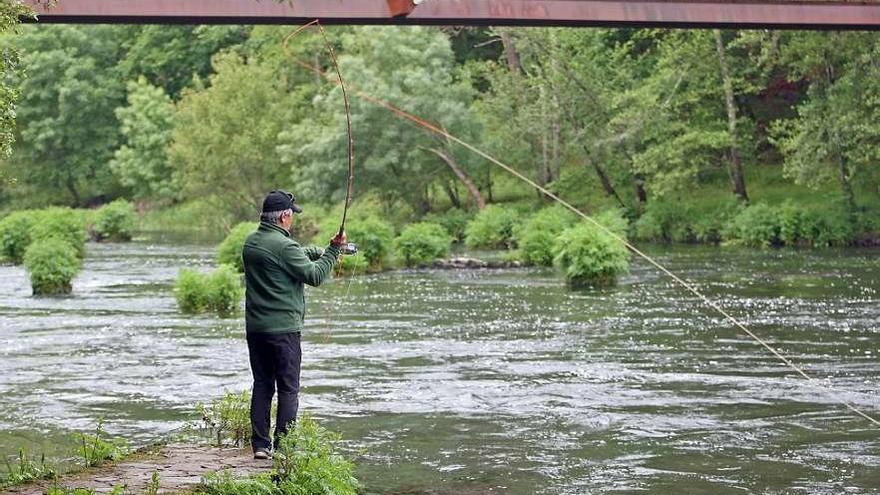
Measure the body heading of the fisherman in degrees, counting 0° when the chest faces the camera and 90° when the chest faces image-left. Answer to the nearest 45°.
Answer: approximately 225°

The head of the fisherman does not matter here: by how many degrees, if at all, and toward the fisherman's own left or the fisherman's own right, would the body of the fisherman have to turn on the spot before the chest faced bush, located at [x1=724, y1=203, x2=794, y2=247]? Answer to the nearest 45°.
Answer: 0° — they already face it

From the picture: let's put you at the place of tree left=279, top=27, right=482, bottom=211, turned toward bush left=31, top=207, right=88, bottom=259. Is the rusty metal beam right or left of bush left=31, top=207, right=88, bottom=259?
left

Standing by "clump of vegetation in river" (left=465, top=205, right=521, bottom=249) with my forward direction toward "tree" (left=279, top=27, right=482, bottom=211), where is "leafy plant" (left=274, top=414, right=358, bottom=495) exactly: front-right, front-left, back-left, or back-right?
back-left

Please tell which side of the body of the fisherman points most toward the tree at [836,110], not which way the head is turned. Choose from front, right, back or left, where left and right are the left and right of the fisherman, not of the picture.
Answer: front

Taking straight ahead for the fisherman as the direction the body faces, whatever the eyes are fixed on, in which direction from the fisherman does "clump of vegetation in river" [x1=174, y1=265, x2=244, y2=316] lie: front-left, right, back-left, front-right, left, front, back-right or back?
front-left

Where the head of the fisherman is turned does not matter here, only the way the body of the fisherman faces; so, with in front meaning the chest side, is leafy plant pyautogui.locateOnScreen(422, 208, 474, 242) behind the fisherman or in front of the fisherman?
in front

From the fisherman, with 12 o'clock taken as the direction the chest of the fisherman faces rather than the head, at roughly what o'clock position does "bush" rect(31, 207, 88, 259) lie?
The bush is roughly at 10 o'clock from the fisherman.

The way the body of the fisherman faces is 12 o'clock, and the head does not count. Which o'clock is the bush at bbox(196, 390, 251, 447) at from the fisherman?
The bush is roughly at 10 o'clock from the fisherman.
